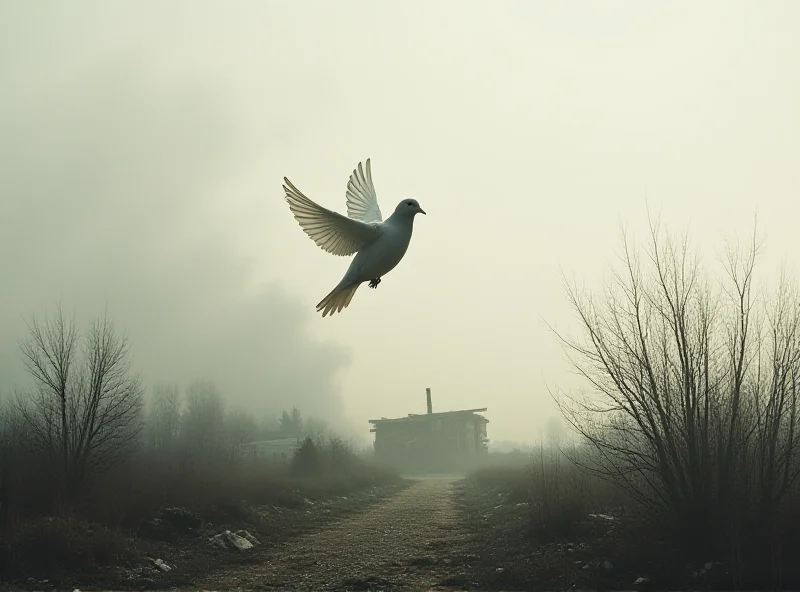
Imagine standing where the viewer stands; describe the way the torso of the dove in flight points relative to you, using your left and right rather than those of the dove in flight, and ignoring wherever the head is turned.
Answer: facing to the right of the viewer
